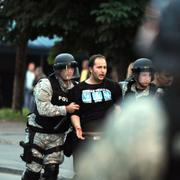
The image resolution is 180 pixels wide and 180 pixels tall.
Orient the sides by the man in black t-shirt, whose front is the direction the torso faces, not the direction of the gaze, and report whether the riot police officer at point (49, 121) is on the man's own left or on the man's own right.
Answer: on the man's own right

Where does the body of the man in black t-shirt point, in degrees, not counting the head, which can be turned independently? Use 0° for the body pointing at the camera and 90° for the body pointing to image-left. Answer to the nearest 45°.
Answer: approximately 0°

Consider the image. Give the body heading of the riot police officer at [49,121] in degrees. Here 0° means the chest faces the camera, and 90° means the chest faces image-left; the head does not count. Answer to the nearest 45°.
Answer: approximately 315°
